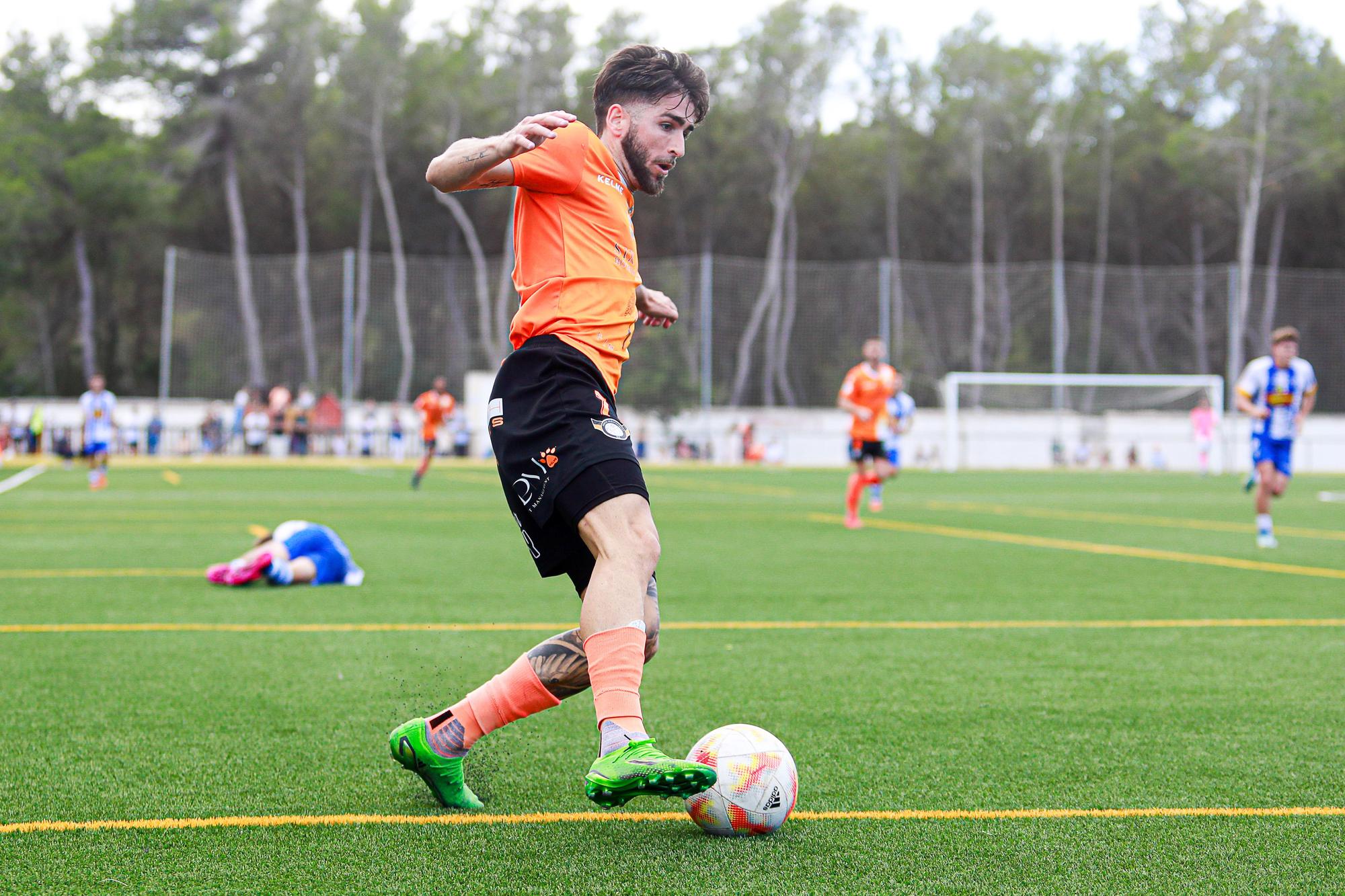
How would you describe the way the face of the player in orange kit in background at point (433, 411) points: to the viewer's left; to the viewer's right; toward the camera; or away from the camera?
toward the camera

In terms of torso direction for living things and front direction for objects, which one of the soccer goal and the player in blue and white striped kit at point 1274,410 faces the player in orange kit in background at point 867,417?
the soccer goal

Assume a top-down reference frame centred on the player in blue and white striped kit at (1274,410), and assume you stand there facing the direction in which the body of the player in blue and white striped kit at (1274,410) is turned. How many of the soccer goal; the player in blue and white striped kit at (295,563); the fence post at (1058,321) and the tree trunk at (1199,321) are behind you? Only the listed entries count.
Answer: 3

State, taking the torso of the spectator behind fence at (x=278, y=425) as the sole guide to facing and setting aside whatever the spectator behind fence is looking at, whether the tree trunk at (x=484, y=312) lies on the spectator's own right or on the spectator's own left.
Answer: on the spectator's own left

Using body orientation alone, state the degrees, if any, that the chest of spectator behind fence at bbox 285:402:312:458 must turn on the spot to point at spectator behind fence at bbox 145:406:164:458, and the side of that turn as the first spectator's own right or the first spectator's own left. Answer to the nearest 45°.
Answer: approximately 90° to the first spectator's own right

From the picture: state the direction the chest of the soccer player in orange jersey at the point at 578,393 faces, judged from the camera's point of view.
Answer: to the viewer's right

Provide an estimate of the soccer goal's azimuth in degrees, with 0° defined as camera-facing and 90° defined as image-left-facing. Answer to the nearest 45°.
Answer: approximately 0°

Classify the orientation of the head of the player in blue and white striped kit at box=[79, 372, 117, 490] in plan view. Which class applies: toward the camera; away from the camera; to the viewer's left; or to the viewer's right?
toward the camera

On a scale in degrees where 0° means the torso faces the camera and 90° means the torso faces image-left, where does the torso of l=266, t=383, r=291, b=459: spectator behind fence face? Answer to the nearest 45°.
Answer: approximately 0°

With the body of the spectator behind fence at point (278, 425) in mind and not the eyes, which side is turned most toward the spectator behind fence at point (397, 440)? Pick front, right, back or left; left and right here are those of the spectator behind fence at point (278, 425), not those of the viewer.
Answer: left

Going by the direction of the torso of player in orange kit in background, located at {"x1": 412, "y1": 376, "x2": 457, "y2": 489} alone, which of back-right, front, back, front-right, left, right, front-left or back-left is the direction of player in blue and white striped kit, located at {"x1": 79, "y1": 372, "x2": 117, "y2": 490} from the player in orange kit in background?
back-right

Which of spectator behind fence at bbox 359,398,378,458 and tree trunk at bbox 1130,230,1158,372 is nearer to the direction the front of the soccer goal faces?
the spectator behind fence

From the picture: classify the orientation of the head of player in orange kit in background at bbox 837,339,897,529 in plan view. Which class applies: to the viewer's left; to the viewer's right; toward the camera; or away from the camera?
toward the camera

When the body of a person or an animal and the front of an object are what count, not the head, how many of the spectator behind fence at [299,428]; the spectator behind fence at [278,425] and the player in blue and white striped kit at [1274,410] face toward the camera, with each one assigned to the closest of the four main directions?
3

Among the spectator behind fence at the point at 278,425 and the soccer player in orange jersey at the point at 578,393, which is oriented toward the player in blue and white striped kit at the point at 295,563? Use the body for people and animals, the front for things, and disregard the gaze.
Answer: the spectator behind fence

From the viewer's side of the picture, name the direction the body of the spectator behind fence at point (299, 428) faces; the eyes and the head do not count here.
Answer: toward the camera

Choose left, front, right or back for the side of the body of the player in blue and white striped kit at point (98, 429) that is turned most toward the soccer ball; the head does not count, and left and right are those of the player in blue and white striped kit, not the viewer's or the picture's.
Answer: front

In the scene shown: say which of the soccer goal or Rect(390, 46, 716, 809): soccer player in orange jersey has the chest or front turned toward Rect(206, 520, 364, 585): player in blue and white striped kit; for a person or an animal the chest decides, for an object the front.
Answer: the soccer goal

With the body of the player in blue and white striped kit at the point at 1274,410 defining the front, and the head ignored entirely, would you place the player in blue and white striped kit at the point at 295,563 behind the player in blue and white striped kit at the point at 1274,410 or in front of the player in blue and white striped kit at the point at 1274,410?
in front

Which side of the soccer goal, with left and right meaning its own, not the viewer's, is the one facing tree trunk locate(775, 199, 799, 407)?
right

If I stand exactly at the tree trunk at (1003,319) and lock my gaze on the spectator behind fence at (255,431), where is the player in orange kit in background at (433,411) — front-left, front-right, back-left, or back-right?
front-left
